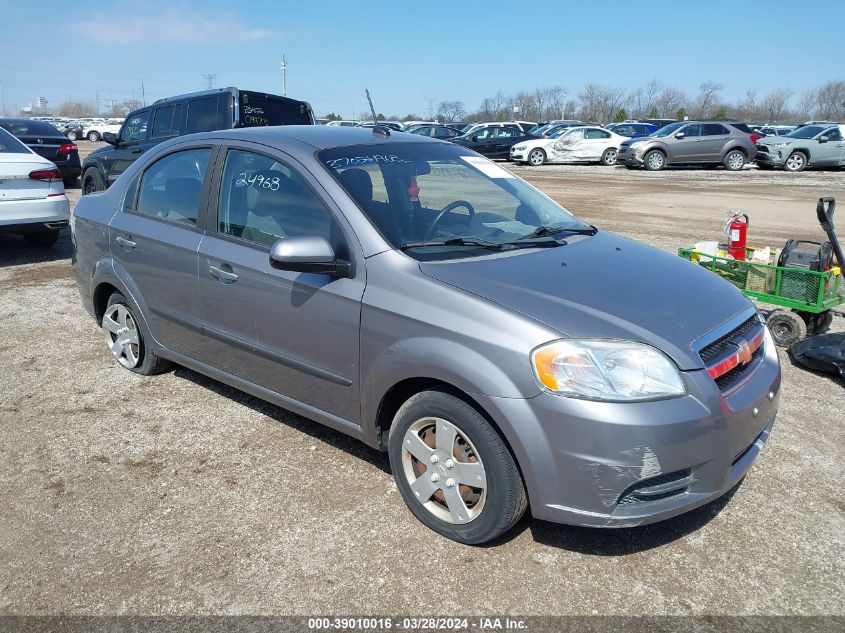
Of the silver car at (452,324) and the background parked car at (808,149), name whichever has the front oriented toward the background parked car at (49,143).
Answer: the background parked car at (808,149)

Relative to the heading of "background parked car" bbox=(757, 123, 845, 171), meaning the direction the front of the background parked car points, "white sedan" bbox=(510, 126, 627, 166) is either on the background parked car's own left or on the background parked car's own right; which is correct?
on the background parked car's own right

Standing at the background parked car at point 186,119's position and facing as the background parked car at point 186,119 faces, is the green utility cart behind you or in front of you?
behind

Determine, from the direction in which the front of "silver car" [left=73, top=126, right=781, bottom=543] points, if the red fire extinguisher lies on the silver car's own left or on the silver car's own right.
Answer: on the silver car's own left

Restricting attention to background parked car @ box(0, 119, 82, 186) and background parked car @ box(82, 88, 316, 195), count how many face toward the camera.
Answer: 0

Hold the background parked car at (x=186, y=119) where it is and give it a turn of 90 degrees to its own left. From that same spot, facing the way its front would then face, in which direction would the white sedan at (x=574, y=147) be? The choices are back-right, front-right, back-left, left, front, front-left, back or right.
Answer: back

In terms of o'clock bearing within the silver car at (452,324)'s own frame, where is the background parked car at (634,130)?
The background parked car is roughly at 8 o'clock from the silver car.

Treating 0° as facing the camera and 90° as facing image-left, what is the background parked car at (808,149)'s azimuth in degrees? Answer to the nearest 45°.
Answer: approximately 45°

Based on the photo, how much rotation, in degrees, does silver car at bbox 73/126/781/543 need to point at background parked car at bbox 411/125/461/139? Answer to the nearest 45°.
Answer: approximately 135° to its left

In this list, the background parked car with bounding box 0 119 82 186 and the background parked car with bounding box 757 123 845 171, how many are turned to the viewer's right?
0

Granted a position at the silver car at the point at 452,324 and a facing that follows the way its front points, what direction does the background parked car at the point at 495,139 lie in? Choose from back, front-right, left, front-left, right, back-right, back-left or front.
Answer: back-left

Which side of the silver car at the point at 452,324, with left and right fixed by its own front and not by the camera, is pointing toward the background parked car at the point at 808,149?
left

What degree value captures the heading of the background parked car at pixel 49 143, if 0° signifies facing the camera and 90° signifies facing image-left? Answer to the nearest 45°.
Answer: approximately 135°

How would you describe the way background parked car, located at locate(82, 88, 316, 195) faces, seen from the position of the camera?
facing away from the viewer and to the left of the viewer
